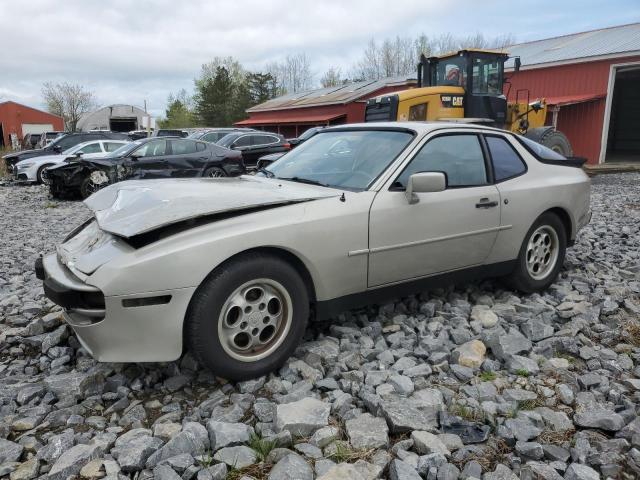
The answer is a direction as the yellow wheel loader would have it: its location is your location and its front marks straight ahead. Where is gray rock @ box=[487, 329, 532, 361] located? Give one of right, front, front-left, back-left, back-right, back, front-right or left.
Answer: back-right

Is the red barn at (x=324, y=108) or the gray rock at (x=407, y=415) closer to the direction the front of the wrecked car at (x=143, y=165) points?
the gray rock

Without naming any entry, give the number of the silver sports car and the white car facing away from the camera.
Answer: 0

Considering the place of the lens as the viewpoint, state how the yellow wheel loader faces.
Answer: facing away from the viewer and to the right of the viewer

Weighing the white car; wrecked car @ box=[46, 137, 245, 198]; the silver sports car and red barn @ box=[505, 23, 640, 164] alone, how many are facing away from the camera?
0

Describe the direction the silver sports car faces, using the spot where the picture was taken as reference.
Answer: facing the viewer and to the left of the viewer

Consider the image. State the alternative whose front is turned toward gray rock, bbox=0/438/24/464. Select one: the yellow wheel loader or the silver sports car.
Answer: the silver sports car

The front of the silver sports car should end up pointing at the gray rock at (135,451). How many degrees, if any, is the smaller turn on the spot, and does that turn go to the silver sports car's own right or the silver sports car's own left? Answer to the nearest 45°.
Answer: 0° — it already faces it

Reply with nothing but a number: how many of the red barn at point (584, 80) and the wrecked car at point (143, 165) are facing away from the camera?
0

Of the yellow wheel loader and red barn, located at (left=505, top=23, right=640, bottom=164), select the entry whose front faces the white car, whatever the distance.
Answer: the red barn

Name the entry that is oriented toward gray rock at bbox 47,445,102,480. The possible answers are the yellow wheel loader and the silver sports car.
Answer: the silver sports car

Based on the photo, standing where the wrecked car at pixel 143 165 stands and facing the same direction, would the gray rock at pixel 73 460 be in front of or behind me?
in front

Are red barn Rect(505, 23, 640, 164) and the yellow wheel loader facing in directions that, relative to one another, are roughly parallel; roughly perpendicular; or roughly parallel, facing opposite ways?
roughly parallel, facing opposite ways

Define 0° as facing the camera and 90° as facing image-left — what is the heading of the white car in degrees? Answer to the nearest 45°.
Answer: approximately 45°

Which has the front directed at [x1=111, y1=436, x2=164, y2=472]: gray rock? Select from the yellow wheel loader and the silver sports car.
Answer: the silver sports car

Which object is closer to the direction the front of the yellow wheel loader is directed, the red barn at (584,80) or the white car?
the red barn
